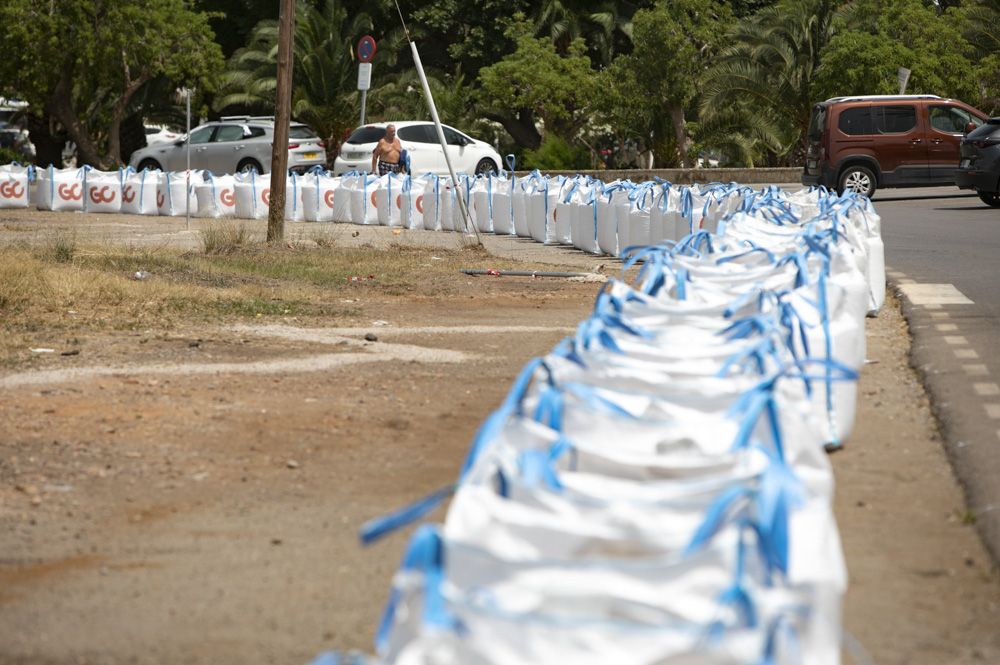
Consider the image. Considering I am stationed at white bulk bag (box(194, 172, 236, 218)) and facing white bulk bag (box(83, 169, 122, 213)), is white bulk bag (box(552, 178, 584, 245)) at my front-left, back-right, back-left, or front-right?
back-left

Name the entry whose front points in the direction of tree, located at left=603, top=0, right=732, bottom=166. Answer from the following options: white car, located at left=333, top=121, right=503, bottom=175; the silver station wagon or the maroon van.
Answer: the white car

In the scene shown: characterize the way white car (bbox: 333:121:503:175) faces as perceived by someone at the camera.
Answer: facing away from the viewer and to the right of the viewer

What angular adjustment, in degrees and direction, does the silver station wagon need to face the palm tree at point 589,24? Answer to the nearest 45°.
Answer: approximately 90° to its right

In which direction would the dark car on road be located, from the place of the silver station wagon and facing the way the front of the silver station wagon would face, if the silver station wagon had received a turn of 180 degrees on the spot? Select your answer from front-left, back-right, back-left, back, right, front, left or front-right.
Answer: front

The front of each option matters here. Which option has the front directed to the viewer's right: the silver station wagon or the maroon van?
the maroon van

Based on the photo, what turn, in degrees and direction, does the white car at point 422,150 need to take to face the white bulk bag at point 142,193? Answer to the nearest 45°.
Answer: approximately 180°

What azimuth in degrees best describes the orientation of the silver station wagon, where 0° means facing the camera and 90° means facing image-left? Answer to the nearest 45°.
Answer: approximately 135°

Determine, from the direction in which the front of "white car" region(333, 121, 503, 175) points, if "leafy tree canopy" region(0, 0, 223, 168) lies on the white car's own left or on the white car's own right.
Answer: on the white car's own left

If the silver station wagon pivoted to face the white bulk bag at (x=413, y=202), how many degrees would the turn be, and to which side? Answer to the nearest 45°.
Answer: approximately 135° to its left

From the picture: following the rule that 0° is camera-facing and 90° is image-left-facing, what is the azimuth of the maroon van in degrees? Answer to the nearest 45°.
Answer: approximately 270°

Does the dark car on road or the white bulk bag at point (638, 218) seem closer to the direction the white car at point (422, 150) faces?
the dark car on road

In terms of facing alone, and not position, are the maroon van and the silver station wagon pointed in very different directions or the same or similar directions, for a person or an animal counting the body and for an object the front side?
very different directions

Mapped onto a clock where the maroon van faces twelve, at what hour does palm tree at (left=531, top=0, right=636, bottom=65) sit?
The palm tree is roughly at 8 o'clock from the maroon van.
